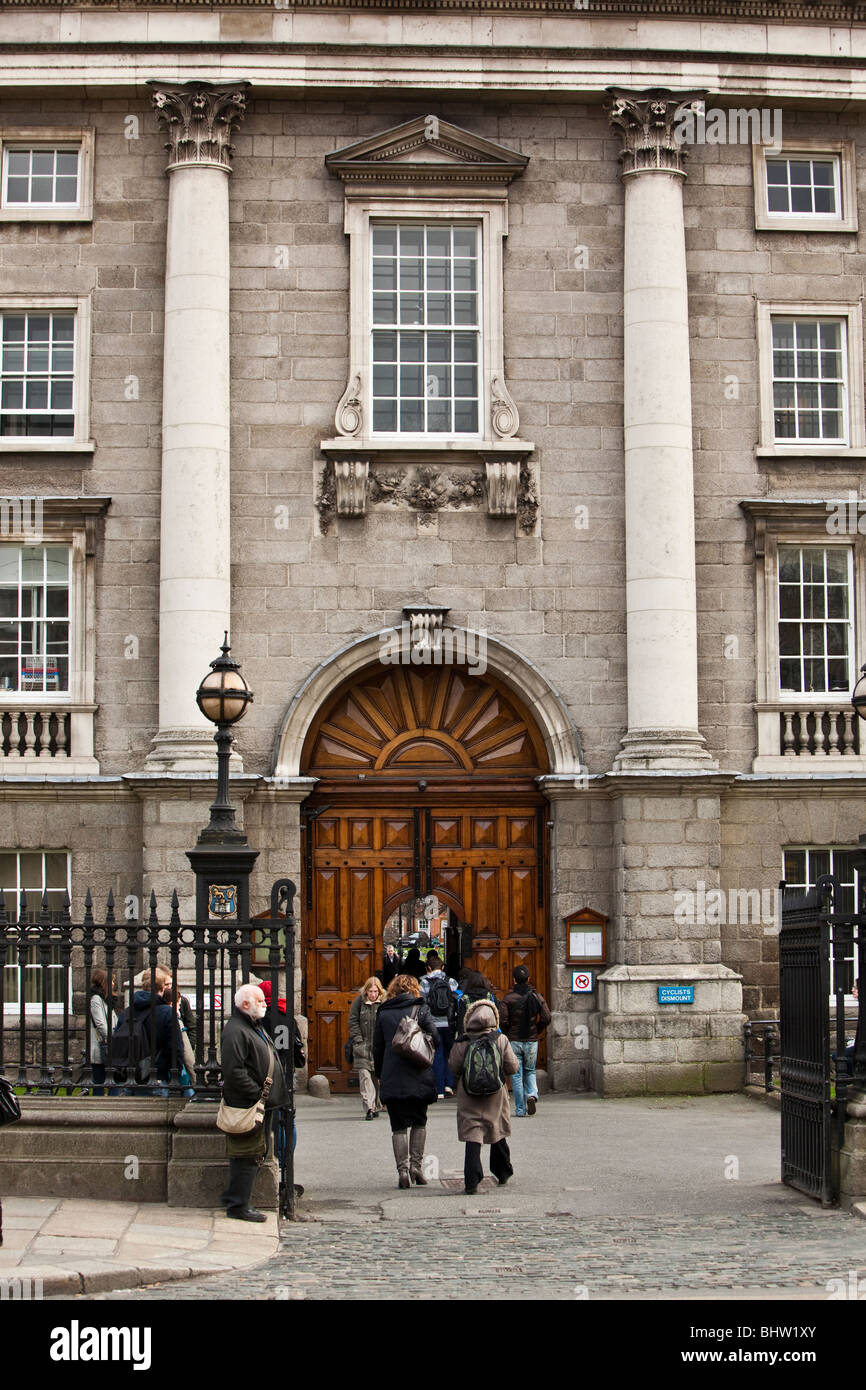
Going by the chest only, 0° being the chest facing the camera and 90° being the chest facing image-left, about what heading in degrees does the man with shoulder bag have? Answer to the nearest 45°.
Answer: approximately 270°

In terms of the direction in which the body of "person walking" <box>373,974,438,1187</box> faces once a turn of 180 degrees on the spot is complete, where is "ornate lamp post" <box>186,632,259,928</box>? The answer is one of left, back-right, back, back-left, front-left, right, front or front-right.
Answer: front-right

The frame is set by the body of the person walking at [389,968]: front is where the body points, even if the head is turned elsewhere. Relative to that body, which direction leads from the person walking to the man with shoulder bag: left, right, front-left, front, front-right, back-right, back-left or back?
front

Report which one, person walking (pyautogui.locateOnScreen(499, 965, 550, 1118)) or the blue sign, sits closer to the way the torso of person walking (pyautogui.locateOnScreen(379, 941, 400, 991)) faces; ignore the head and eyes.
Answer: the person walking

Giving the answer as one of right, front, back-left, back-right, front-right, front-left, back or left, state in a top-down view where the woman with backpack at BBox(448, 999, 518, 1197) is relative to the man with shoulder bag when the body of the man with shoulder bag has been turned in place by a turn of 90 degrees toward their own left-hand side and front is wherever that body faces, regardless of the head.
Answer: front-right

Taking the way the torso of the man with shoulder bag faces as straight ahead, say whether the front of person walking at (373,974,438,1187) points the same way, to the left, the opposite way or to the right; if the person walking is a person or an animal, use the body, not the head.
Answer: to the left

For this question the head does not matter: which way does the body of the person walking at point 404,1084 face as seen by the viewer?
away from the camera

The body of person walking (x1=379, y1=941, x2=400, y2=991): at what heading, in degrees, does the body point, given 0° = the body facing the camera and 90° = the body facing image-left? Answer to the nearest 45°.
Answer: approximately 0°

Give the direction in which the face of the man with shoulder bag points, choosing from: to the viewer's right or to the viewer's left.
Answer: to the viewer's right

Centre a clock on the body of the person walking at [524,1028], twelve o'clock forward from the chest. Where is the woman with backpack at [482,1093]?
The woman with backpack is roughly at 6 o'clock from the person walking.

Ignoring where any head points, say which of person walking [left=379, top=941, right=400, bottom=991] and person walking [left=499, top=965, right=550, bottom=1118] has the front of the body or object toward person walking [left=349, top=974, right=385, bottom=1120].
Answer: person walking [left=379, top=941, right=400, bottom=991]

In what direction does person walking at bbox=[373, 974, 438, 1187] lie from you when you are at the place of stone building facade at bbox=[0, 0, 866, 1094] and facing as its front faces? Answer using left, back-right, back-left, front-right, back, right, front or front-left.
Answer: front

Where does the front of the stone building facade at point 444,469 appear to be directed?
toward the camera

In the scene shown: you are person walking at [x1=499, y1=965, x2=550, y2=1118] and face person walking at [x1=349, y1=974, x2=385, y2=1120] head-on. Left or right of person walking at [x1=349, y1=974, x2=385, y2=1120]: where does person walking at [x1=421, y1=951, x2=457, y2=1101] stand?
right
